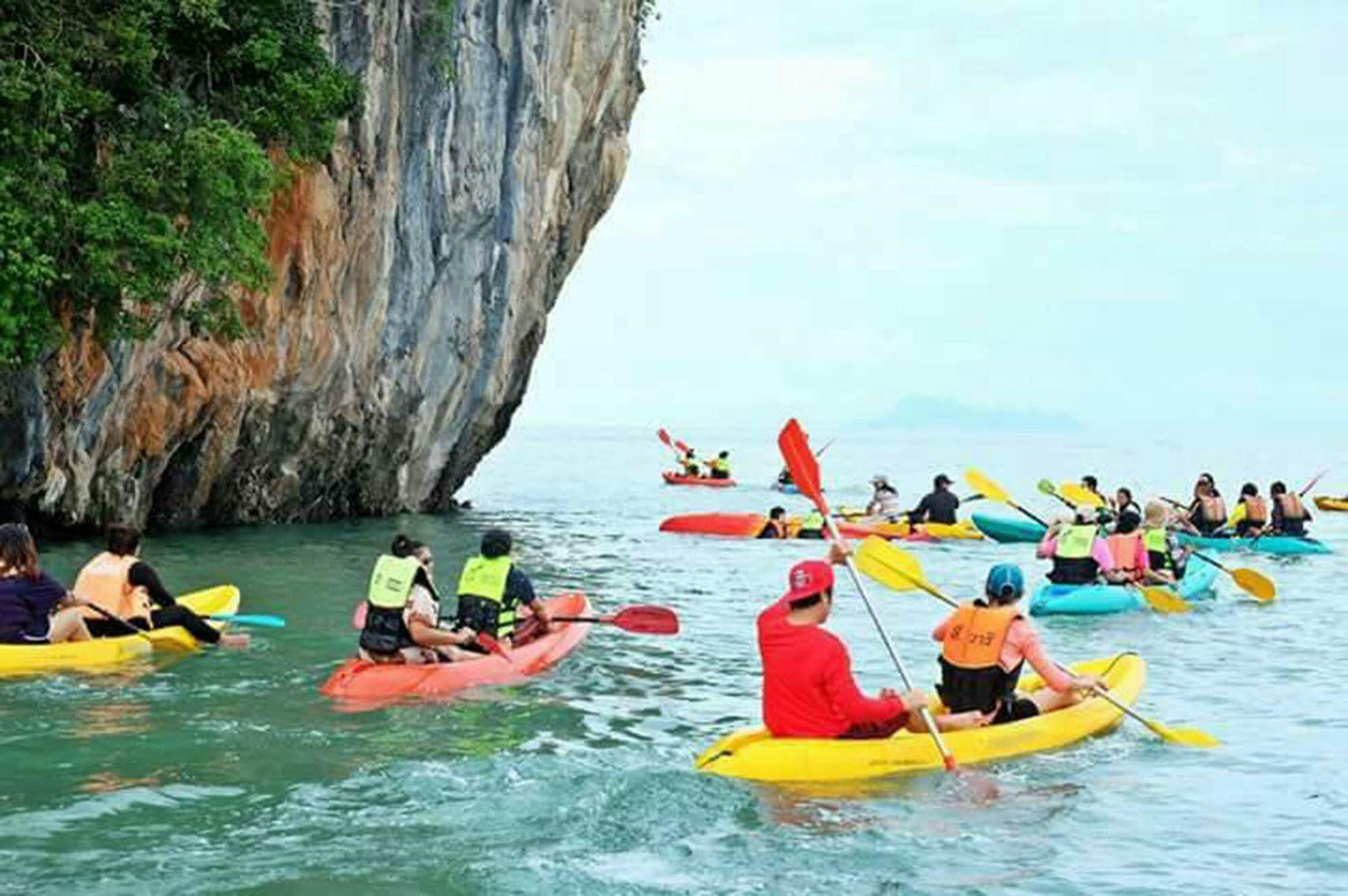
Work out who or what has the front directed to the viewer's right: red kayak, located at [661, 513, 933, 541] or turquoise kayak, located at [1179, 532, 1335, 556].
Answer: the turquoise kayak

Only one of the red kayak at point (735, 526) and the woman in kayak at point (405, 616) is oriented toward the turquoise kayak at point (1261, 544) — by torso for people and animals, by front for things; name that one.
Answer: the woman in kayak

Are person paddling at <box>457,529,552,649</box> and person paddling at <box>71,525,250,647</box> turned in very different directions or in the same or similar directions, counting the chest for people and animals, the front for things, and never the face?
same or similar directions

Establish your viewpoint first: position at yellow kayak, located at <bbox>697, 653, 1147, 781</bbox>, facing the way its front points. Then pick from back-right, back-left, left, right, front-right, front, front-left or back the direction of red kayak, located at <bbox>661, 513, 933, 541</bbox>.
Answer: front-left

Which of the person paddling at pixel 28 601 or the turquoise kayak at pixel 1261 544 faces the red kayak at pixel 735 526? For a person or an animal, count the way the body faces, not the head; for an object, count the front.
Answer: the person paddling

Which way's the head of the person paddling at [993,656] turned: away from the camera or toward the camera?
away from the camera

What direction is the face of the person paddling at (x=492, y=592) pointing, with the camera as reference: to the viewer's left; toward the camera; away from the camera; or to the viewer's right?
away from the camera

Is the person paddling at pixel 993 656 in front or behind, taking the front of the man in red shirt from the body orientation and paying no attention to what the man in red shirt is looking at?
in front

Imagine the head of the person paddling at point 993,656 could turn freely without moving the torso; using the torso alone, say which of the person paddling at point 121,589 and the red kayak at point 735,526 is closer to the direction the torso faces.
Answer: the red kayak

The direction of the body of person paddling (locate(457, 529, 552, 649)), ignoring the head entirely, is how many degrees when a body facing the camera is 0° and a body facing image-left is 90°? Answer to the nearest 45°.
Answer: approximately 225°

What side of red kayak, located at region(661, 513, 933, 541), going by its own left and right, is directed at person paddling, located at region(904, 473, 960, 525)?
back

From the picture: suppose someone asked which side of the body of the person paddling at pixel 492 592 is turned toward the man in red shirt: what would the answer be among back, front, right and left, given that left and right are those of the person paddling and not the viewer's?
right

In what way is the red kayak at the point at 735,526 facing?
to the viewer's left

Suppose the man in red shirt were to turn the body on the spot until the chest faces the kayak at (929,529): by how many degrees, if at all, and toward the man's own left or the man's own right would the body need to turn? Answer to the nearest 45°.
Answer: approximately 45° to the man's own left

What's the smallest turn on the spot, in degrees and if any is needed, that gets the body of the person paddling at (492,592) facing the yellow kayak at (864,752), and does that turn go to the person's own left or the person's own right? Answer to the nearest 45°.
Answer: approximately 90° to the person's own right

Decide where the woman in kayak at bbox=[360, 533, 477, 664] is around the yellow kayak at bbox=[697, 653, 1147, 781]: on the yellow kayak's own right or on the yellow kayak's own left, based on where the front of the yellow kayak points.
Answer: on the yellow kayak's own left

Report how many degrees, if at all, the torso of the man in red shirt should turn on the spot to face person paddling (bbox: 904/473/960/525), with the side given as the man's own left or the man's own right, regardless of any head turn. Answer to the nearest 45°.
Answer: approximately 45° to the man's own left
